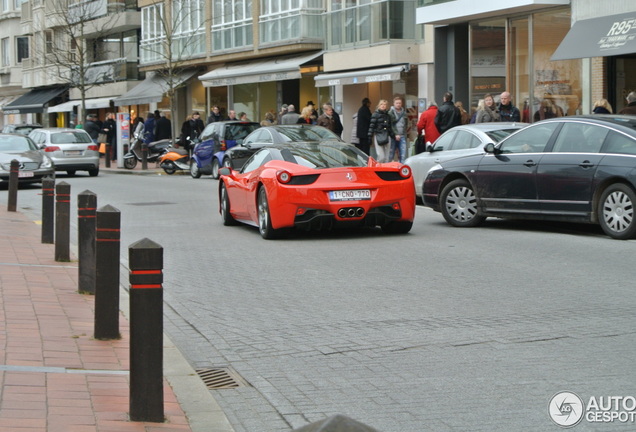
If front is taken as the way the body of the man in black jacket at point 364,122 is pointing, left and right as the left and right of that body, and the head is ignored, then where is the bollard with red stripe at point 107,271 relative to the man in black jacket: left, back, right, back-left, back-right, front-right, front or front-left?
right

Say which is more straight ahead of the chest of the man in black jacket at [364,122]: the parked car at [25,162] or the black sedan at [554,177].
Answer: the black sedan

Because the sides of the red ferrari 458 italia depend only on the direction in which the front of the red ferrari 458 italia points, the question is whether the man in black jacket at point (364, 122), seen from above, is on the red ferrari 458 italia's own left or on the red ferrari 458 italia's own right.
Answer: on the red ferrari 458 italia's own right

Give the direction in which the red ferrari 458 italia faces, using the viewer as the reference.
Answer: facing away from the viewer and to the left of the viewer

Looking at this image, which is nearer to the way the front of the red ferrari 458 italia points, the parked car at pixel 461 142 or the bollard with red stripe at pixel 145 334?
the parked car

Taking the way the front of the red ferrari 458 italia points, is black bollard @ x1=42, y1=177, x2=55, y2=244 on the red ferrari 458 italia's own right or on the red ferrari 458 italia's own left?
on the red ferrari 458 italia's own left

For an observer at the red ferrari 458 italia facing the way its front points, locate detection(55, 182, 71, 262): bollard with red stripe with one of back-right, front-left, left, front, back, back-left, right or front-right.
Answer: left

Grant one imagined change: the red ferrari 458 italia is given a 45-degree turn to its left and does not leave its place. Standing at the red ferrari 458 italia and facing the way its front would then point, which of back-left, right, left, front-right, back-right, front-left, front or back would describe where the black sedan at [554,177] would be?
back
